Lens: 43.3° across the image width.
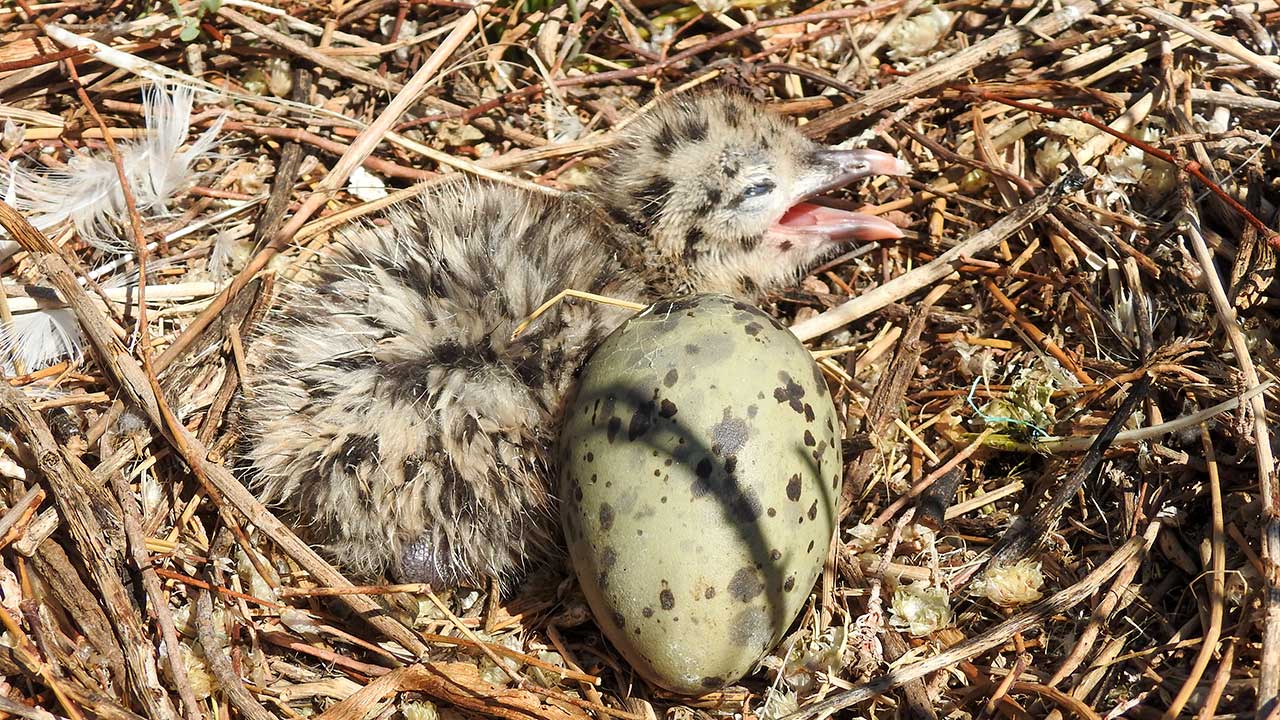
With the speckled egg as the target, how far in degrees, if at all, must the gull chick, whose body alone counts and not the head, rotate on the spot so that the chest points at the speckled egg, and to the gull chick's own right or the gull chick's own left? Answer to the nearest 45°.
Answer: approximately 45° to the gull chick's own right

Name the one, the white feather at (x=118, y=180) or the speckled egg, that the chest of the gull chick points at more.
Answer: the speckled egg

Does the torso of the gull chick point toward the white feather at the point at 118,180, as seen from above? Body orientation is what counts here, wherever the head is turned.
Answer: no

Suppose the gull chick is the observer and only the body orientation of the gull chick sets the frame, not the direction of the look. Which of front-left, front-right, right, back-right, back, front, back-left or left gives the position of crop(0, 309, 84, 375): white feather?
back

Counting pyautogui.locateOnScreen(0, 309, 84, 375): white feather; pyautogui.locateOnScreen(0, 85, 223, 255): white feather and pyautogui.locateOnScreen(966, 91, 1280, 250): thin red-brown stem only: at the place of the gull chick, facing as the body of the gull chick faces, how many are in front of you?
1

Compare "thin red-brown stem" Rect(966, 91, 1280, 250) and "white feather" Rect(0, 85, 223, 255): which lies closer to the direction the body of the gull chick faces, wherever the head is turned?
the thin red-brown stem

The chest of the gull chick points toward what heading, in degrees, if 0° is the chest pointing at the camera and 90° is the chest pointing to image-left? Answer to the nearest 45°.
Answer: approximately 270°

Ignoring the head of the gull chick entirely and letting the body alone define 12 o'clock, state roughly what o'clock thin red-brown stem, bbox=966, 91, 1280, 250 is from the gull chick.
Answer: The thin red-brown stem is roughly at 12 o'clock from the gull chick.

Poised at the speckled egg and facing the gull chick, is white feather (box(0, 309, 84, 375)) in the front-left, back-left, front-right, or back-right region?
front-left
